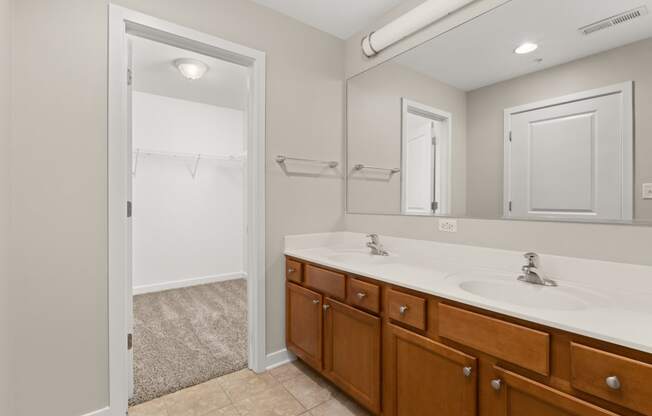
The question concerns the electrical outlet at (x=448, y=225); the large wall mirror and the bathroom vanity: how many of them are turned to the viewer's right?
0

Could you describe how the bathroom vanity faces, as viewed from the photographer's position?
facing the viewer and to the left of the viewer

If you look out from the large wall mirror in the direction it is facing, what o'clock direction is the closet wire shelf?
The closet wire shelf is roughly at 2 o'clock from the large wall mirror.

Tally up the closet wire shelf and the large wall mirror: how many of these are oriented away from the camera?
0

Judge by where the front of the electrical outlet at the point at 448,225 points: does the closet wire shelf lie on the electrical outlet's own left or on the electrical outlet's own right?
on the electrical outlet's own right

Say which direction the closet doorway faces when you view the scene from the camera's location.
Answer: facing the viewer and to the right of the viewer

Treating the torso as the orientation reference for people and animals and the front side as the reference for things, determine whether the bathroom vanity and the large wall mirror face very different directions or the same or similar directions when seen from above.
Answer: same or similar directions

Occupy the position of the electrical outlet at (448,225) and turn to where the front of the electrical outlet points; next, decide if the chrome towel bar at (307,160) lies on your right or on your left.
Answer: on your right

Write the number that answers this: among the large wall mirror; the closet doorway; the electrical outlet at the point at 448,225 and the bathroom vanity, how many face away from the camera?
0

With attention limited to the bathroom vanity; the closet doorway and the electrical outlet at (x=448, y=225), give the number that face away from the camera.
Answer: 0
